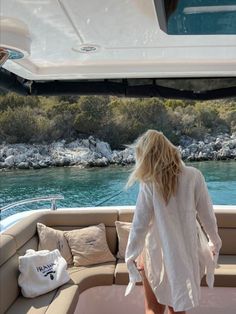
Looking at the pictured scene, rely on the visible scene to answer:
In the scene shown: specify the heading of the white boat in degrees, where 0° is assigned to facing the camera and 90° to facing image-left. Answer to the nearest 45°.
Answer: approximately 0°

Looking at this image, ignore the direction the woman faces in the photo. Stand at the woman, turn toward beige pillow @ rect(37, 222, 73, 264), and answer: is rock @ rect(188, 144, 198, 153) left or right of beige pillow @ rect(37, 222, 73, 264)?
right

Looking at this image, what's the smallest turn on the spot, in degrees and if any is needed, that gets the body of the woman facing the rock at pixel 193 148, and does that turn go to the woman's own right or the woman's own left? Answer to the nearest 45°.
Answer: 0° — they already face it

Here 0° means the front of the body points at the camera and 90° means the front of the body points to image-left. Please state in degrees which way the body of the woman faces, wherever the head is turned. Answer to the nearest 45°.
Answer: approximately 180°

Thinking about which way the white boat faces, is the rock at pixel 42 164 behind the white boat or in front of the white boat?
behind

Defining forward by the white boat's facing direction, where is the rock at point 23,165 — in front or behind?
behind

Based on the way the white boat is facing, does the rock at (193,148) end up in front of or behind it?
behind

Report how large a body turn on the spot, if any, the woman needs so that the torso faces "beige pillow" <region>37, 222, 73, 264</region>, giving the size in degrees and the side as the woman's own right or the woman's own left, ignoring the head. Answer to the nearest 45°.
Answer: approximately 45° to the woman's own left
